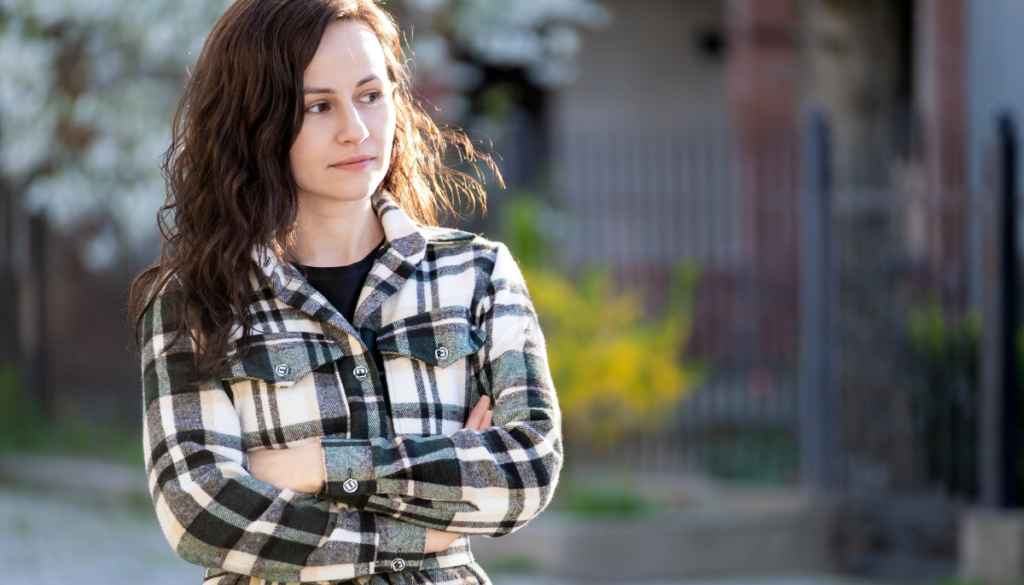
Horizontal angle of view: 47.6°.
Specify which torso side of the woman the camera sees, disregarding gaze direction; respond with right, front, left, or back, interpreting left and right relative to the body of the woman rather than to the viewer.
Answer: front

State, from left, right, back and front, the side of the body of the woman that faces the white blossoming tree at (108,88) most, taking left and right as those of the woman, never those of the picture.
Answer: back

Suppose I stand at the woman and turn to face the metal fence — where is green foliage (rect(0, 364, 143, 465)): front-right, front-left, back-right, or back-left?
front-left

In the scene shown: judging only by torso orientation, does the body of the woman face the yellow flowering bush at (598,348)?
no

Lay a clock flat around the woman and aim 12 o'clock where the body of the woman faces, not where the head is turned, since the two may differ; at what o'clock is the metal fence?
The metal fence is roughly at 7 o'clock from the woman.

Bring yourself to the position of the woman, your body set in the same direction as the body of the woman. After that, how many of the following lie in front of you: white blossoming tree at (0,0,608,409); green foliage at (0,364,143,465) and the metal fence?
0

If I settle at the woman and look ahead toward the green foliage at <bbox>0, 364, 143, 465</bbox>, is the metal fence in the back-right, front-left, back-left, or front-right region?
front-right

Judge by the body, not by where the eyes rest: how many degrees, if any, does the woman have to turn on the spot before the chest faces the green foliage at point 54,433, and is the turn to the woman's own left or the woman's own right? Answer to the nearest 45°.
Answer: approximately 180°

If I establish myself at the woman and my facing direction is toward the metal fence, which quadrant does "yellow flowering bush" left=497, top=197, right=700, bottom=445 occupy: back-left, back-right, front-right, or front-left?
front-left

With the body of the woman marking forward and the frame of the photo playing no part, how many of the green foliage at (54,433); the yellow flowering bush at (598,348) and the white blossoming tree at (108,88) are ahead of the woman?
0

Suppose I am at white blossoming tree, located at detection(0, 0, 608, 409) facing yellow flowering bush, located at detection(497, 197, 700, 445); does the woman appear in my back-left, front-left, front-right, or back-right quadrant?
front-right
